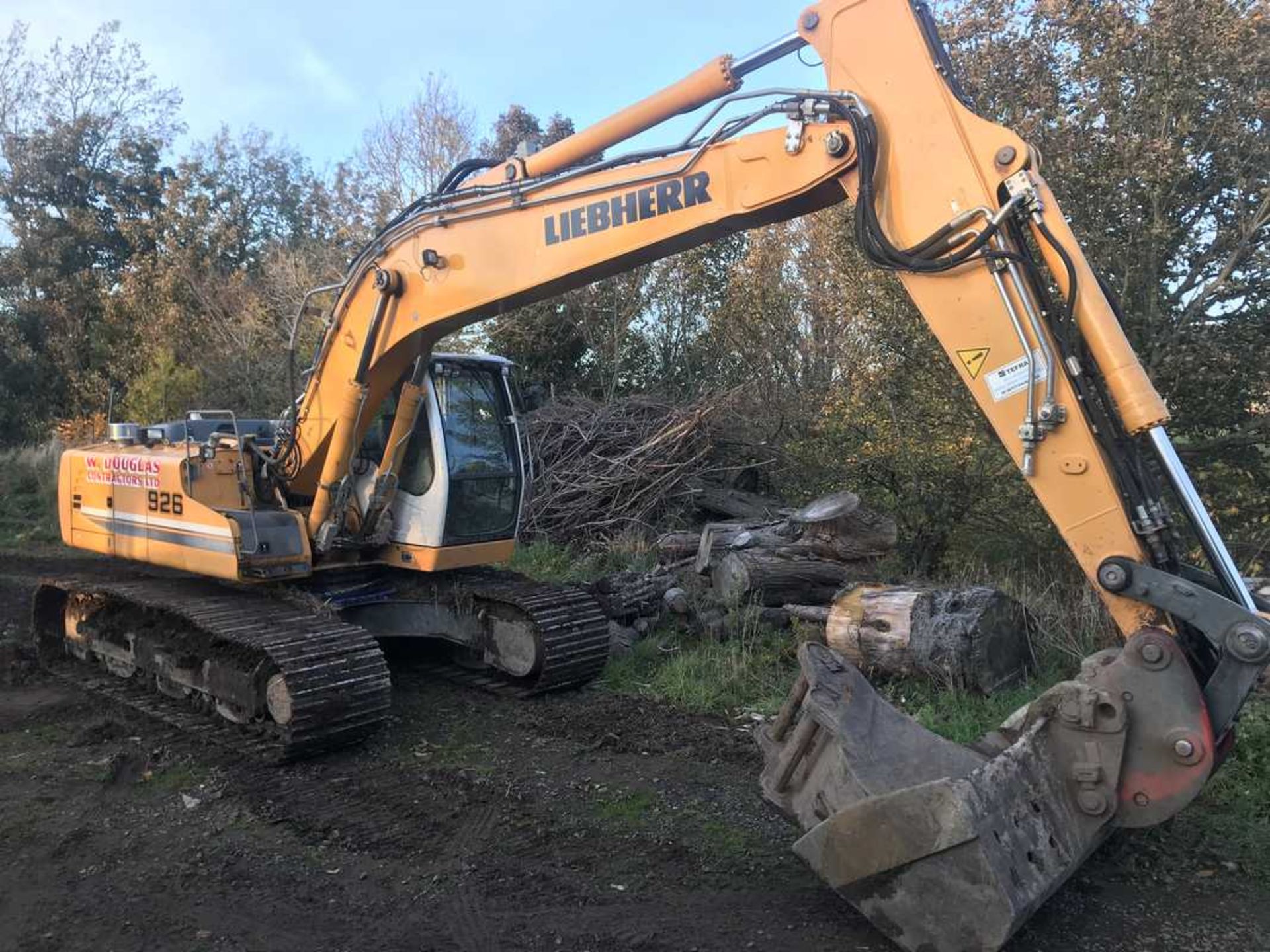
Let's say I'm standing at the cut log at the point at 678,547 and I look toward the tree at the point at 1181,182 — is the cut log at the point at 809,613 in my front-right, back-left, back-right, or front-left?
front-right

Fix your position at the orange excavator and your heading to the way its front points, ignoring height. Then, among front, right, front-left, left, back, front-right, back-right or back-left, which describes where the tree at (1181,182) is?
left

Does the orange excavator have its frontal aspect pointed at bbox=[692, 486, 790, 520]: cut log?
no

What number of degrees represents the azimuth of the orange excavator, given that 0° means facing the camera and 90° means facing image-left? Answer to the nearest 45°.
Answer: approximately 315°

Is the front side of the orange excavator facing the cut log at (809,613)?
no

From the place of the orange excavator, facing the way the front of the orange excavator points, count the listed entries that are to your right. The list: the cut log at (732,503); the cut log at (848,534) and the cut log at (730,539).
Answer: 0

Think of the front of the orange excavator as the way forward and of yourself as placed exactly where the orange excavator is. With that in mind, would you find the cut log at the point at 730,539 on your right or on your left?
on your left

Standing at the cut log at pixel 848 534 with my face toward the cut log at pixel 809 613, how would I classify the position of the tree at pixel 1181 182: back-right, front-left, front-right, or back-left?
back-left

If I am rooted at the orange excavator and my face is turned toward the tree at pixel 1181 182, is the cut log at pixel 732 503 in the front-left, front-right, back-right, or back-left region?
front-left

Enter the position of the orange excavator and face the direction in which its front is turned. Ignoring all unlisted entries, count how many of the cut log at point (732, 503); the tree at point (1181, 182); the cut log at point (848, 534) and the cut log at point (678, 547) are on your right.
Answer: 0
